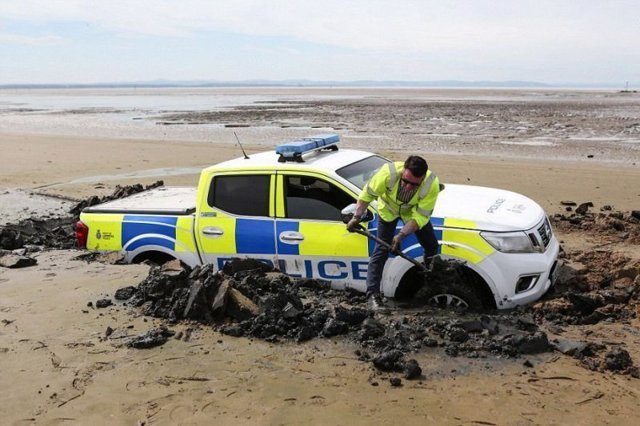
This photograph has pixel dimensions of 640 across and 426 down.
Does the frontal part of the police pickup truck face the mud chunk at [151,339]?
no

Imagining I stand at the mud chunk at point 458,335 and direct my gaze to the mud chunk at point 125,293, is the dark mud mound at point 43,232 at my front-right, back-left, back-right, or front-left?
front-right

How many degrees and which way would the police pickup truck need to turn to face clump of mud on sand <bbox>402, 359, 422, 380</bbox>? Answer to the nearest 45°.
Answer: approximately 45° to its right

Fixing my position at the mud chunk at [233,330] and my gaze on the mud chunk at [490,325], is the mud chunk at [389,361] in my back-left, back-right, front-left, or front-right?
front-right

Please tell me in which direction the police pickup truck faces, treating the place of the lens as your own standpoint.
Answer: facing the viewer and to the right of the viewer

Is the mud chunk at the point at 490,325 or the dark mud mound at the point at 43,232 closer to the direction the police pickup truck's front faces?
the mud chunk

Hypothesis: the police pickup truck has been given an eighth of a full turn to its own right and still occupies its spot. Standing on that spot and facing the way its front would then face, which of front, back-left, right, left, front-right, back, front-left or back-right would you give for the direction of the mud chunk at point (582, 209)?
back-left

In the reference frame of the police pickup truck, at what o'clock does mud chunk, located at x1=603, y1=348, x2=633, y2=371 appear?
The mud chunk is roughly at 12 o'clock from the police pickup truck.

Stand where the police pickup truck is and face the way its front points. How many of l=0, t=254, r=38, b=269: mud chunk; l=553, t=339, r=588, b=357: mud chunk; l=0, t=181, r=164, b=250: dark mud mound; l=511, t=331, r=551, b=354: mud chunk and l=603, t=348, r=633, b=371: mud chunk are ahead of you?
3

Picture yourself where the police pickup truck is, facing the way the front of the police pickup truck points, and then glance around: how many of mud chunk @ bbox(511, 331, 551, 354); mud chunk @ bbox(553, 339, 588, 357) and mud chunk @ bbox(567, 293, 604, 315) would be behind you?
0

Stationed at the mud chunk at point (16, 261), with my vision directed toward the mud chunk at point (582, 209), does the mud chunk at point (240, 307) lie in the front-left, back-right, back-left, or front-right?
front-right

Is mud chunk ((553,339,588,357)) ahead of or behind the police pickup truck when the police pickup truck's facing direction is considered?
ahead

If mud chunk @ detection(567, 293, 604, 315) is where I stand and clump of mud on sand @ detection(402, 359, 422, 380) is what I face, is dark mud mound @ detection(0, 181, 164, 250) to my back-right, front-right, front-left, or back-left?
front-right

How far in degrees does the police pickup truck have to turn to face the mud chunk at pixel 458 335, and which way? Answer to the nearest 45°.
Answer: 0° — it already faces it

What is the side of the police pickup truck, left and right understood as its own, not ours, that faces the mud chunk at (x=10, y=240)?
back

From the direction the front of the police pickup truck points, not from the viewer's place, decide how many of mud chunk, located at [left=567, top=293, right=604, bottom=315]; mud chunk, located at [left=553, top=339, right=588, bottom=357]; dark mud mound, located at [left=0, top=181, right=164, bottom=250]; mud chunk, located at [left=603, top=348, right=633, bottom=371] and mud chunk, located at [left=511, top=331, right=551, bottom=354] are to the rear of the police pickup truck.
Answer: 1

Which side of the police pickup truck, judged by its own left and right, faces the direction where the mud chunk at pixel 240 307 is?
right

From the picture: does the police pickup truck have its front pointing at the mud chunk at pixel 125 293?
no

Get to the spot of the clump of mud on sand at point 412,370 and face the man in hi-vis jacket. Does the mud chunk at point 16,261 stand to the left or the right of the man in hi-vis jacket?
left

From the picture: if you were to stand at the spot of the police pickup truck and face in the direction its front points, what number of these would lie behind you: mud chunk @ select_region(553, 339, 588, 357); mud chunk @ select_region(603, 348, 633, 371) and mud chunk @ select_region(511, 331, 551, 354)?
0
